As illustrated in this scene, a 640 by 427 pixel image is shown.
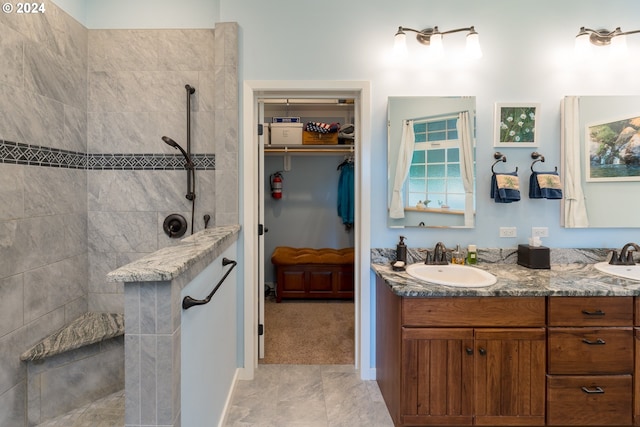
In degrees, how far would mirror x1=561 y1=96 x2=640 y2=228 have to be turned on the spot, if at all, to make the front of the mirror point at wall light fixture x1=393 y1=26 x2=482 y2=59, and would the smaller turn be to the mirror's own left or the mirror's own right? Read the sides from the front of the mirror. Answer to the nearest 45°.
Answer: approximately 45° to the mirror's own right

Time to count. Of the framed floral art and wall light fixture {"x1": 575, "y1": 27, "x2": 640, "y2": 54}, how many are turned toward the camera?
2

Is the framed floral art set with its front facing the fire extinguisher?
no

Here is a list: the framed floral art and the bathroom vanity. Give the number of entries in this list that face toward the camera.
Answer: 2

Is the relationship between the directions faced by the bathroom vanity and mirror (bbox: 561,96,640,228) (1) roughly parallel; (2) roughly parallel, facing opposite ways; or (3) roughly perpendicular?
roughly parallel

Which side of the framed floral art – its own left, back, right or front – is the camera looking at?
front

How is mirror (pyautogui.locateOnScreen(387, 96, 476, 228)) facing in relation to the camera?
toward the camera

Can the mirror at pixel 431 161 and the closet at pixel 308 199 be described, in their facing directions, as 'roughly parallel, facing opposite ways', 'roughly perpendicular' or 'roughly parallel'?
roughly parallel

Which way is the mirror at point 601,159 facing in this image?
toward the camera

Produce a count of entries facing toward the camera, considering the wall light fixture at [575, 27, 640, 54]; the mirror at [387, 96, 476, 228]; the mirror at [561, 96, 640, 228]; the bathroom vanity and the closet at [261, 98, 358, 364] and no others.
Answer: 5

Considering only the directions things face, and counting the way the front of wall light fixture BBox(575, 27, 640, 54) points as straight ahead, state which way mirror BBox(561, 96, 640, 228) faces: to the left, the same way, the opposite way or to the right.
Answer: the same way

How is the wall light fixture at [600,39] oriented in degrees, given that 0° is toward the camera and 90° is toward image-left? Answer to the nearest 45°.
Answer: approximately 0°

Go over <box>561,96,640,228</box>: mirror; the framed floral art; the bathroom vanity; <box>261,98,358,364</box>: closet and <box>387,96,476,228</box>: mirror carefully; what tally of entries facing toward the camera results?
5

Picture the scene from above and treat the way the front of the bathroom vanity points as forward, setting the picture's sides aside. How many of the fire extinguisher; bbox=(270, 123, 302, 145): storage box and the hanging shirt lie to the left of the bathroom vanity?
0
